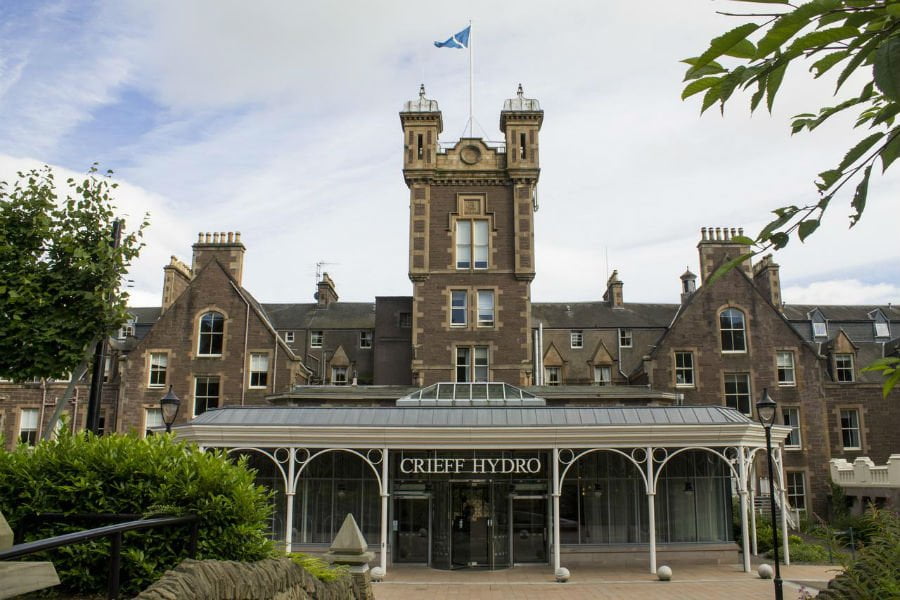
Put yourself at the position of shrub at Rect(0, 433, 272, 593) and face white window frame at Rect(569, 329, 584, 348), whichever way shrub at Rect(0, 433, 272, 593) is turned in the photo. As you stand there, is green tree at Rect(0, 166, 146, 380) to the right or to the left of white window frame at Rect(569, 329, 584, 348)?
left

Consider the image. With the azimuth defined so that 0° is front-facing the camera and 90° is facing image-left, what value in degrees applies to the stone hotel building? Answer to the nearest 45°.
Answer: approximately 0°

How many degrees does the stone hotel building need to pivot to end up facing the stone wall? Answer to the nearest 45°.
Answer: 0° — it already faces it

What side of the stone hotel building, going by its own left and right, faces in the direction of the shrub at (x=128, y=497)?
front

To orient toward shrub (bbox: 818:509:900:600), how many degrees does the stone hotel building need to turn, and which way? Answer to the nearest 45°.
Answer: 0° — it already faces it

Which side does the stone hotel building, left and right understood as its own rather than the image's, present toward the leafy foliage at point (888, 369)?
front

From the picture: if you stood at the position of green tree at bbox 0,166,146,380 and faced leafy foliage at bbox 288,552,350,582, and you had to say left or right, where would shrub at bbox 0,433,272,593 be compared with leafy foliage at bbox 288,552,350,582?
right
